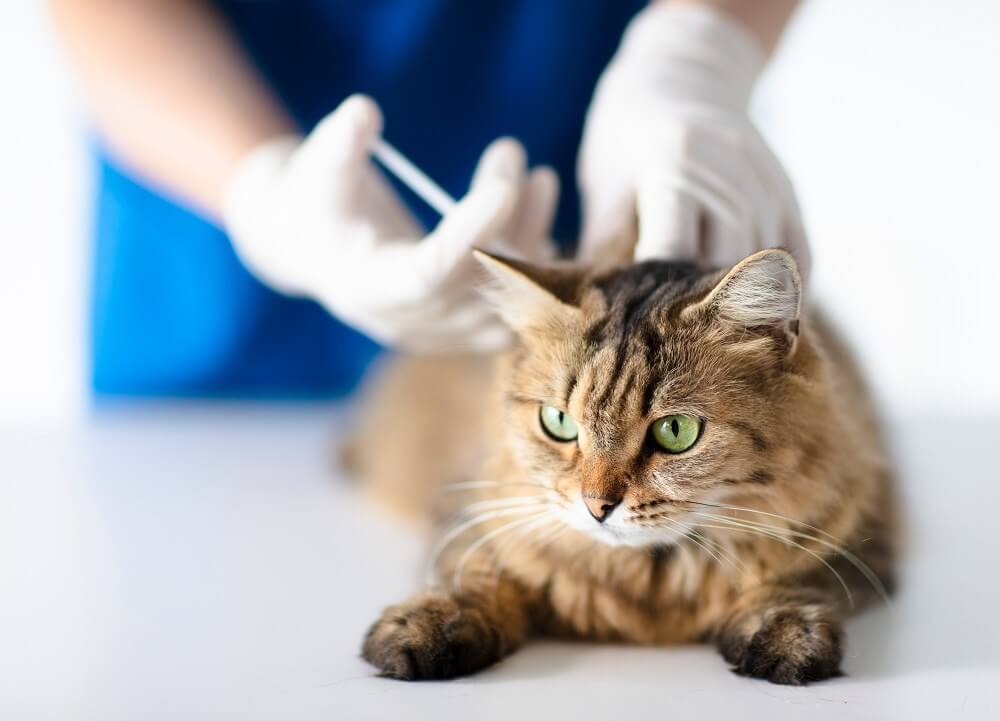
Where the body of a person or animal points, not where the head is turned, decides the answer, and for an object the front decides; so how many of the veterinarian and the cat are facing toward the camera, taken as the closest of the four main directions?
2

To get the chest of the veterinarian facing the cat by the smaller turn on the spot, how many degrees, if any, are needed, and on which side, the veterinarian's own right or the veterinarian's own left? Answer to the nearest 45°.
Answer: approximately 45° to the veterinarian's own left

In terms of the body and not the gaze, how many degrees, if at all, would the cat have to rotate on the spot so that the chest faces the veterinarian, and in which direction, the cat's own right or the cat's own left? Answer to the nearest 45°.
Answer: approximately 135° to the cat's own right

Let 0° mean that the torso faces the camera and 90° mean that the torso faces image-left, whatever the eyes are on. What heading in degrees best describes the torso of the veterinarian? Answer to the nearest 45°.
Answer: approximately 0°

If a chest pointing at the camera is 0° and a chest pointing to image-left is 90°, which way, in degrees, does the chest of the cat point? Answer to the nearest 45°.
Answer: approximately 0°
